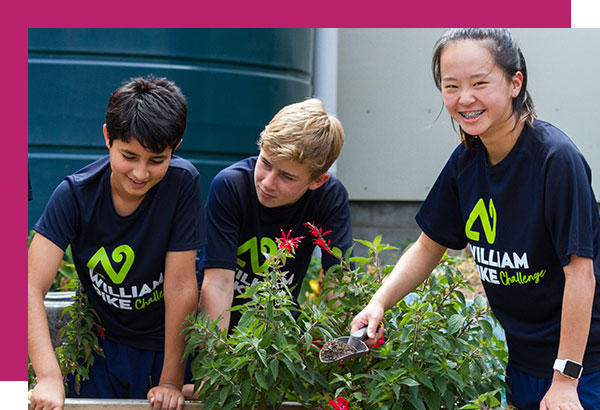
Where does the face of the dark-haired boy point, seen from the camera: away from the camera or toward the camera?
toward the camera

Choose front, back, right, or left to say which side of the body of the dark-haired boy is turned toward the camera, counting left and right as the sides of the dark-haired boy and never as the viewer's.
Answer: front

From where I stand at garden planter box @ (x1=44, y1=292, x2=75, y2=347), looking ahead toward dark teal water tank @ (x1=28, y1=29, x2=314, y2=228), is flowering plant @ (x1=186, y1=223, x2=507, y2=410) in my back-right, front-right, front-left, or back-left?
back-right

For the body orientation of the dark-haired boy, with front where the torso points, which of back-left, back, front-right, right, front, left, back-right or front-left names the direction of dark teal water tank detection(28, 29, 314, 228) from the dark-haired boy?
back

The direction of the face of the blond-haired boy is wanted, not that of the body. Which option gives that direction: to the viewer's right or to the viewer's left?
to the viewer's left

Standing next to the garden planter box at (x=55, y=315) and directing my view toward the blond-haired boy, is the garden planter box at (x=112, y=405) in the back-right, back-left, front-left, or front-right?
front-right

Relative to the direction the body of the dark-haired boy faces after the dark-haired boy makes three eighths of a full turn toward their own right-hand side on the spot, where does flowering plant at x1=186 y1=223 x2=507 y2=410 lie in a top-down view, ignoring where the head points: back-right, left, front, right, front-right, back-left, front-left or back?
back

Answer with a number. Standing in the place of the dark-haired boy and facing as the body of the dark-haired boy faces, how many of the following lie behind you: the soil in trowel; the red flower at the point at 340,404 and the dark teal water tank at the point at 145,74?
1

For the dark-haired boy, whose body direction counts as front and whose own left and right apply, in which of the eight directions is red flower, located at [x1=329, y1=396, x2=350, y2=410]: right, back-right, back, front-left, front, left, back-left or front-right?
front-left

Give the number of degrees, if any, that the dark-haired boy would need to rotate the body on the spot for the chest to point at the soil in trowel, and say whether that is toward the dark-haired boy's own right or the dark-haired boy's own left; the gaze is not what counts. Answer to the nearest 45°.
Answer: approximately 45° to the dark-haired boy's own left
